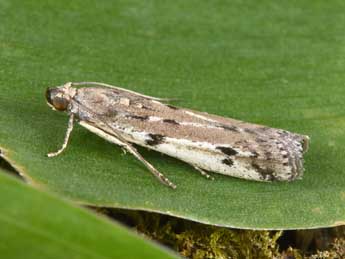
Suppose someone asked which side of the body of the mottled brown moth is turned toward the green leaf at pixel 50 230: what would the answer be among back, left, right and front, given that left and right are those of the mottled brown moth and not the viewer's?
left

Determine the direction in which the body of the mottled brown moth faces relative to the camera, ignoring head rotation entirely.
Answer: to the viewer's left
